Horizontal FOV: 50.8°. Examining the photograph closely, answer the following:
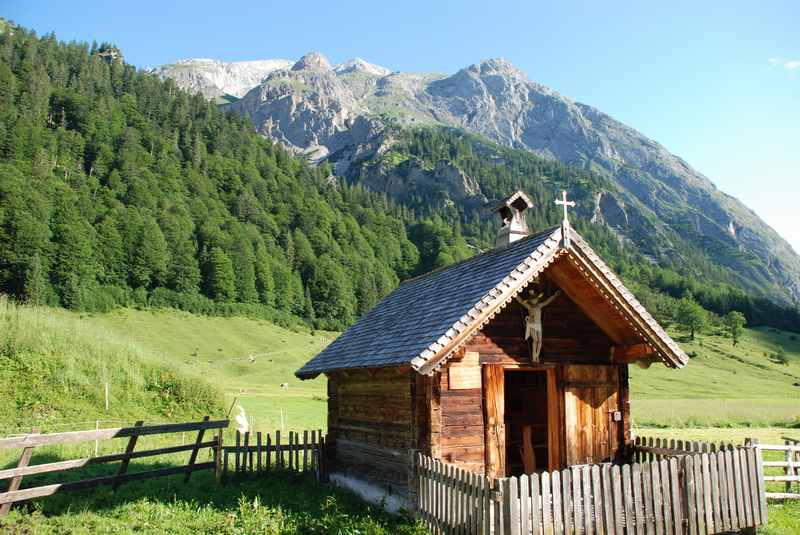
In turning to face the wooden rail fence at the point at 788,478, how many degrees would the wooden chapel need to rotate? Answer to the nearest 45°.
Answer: approximately 90° to its left

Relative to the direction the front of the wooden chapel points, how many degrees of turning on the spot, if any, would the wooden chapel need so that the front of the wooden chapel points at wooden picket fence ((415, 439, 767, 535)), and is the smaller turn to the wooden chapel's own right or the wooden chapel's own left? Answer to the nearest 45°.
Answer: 0° — it already faces it

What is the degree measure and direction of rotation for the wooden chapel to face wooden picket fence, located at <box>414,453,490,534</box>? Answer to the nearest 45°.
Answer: approximately 45° to its right

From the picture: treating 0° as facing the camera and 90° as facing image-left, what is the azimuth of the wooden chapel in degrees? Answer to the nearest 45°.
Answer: approximately 315°
